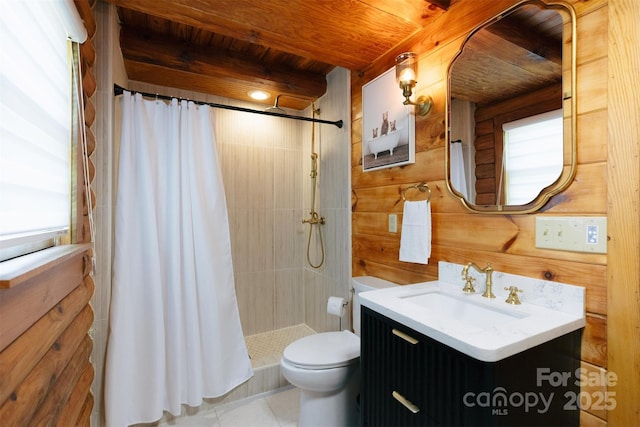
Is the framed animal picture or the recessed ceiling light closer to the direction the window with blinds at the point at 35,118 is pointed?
the framed animal picture

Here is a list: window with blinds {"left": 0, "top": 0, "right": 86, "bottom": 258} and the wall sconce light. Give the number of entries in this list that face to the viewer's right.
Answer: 1

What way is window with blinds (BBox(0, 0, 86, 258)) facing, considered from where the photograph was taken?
facing to the right of the viewer

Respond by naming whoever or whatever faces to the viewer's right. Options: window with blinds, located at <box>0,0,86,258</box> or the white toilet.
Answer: the window with blinds

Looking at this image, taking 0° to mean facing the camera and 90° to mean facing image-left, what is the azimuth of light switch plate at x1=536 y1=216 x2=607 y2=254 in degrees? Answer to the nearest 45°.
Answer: approximately 45°
